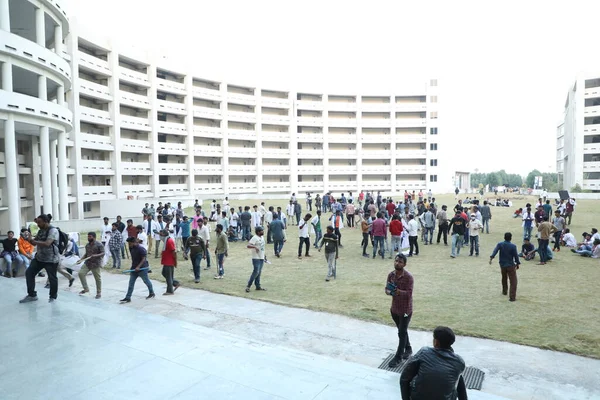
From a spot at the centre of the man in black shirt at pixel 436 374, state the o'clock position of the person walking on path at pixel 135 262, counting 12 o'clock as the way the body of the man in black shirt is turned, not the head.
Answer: The person walking on path is roughly at 10 o'clock from the man in black shirt.

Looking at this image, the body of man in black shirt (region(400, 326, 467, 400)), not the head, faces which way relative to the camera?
away from the camera

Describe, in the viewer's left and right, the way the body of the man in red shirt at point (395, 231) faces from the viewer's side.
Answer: facing away from the viewer

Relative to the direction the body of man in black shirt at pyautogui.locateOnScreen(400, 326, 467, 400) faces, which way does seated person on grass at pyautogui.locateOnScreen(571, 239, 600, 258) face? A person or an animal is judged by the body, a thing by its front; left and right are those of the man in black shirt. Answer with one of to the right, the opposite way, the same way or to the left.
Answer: to the left

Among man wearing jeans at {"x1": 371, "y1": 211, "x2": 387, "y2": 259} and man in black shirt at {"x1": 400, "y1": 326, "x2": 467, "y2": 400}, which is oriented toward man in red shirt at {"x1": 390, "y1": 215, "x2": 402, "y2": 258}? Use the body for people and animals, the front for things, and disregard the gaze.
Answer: the man in black shirt

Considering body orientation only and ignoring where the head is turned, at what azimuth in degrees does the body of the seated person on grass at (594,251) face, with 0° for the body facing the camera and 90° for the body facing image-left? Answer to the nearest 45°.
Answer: approximately 90°

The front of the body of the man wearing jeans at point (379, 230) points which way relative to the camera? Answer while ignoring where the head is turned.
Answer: away from the camera

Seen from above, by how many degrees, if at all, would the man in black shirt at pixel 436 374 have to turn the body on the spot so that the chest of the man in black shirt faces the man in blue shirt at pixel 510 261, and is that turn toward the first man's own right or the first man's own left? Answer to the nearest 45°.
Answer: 0° — they already face them
